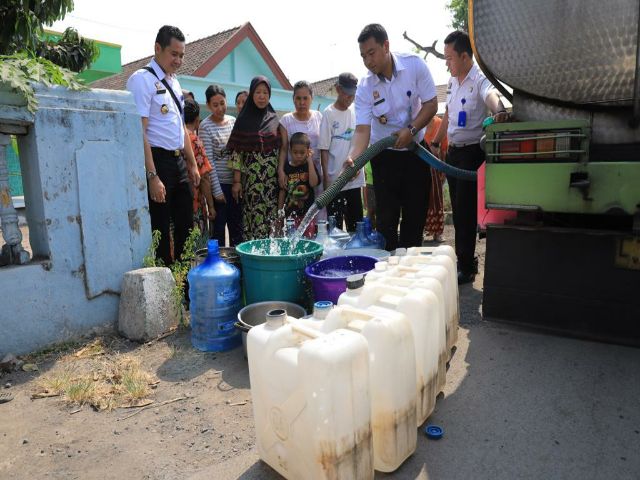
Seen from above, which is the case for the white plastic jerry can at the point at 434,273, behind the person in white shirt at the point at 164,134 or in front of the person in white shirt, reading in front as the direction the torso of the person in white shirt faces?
in front

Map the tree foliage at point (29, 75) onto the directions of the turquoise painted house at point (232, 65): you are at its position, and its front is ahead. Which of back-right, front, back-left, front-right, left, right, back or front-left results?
front-right

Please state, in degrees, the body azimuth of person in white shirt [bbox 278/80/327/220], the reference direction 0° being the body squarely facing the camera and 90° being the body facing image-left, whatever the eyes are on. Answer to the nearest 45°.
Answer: approximately 0°

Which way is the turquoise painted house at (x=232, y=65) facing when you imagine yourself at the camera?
facing the viewer and to the right of the viewer

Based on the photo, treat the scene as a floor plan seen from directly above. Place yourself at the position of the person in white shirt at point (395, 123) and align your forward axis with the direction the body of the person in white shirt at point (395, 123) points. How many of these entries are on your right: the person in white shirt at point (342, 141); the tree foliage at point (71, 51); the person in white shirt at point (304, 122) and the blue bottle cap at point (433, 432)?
3

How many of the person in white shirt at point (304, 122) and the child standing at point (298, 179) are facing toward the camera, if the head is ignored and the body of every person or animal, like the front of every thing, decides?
2

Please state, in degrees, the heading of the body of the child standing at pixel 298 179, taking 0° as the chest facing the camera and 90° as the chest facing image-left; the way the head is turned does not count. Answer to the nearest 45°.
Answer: approximately 0°

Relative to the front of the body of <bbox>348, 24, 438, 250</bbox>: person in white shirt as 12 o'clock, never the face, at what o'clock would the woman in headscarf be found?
The woman in headscarf is roughly at 2 o'clock from the person in white shirt.
